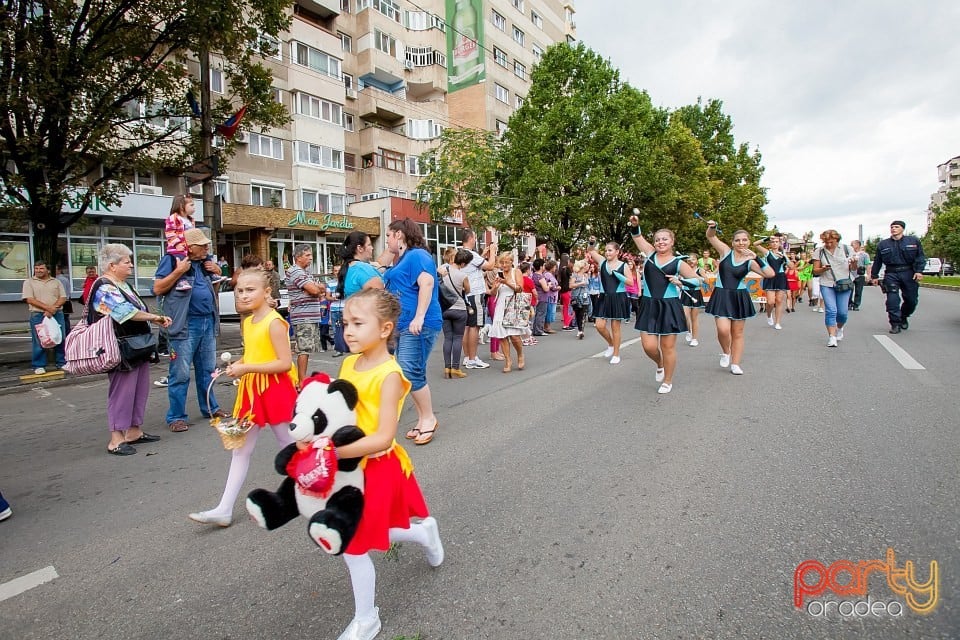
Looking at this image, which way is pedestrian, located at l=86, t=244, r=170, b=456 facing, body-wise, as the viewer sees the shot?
to the viewer's right

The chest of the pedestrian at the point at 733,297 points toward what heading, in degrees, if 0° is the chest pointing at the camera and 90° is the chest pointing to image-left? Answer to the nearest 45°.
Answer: approximately 0°

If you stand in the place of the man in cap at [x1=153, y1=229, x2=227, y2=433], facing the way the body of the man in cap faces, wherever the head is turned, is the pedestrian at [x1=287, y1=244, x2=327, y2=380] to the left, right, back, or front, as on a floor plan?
left

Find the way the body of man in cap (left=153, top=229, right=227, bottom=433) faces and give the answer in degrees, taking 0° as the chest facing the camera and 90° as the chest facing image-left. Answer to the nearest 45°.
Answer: approximately 315°

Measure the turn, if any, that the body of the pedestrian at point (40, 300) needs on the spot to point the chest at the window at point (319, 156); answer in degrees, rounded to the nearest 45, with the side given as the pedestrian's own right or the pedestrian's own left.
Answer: approximately 135° to the pedestrian's own left

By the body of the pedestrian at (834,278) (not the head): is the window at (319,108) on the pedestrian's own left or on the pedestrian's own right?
on the pedestrian's own right

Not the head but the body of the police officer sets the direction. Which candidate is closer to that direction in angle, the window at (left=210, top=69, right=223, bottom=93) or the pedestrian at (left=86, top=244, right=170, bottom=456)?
the pedestrian
